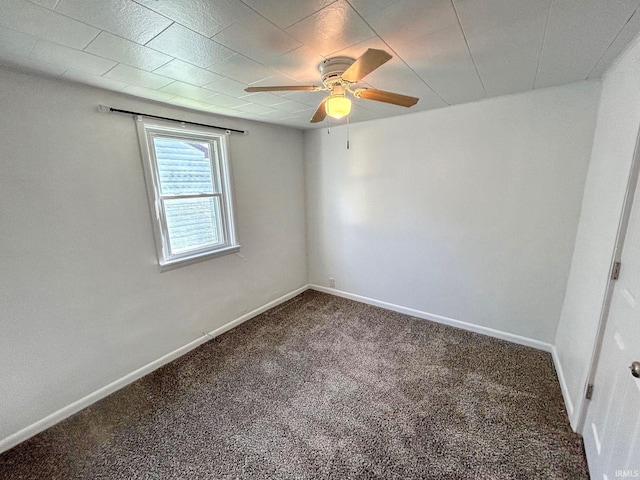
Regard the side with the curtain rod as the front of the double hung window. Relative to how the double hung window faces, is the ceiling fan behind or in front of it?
in front

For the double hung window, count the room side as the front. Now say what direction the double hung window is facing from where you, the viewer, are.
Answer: facing the viewer and to the right of the viewer

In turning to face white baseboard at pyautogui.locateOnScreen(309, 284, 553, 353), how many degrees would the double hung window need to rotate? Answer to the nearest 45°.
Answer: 0° — it already faces it

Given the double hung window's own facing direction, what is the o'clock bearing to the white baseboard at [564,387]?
The white baseboard is roughly at 12 o'clock from the double hung window.
